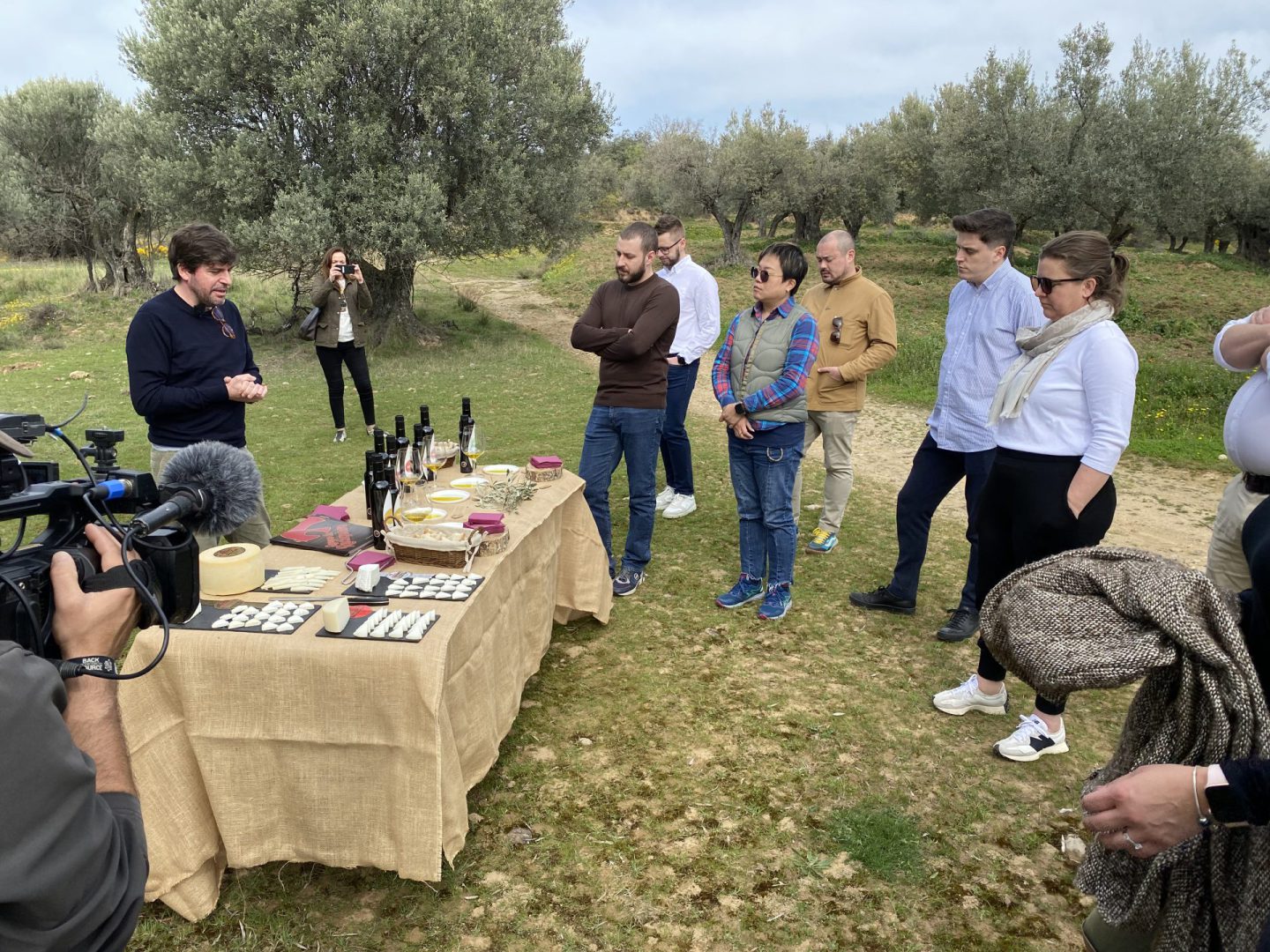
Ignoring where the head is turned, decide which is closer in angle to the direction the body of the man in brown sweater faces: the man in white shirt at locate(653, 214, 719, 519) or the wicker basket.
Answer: the wicker basket

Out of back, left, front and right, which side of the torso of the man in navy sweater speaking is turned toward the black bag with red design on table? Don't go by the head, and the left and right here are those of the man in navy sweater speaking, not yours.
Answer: front

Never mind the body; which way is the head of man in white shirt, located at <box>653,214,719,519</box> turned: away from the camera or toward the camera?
toward the camera

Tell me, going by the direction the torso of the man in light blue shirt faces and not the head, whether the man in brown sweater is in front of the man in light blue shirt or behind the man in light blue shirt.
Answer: in front

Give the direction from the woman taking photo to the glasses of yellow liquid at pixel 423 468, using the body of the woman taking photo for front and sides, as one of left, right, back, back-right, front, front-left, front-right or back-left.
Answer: front

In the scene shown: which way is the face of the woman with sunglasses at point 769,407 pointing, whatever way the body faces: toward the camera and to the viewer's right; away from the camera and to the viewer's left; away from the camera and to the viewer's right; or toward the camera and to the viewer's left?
toward the camera and to the viewer's left

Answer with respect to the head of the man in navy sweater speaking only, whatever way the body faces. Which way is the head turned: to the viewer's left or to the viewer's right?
to the viewer's right

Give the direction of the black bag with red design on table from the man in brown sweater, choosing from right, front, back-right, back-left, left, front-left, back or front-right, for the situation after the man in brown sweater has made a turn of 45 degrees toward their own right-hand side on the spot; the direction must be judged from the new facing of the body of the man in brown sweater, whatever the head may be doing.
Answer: front-left

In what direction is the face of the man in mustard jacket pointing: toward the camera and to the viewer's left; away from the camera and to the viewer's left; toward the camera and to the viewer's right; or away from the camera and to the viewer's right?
toward the camera and to the viewer's left

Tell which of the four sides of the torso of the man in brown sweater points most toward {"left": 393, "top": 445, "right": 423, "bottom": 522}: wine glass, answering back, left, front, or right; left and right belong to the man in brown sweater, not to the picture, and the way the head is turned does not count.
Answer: front

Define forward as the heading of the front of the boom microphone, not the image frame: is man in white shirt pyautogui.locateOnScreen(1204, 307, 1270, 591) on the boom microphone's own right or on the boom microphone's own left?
on the boom microphone's own right

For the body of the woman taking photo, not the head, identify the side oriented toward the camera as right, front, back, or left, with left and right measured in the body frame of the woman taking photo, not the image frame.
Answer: front

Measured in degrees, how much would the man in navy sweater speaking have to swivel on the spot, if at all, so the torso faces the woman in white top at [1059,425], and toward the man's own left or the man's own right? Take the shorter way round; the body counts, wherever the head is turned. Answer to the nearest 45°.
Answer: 0° — they already face them

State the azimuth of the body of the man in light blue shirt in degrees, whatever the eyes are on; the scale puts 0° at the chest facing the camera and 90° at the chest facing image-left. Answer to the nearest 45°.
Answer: approximately 45°

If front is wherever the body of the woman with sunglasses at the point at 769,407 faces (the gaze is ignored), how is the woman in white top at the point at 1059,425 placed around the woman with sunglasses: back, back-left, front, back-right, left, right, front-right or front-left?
left

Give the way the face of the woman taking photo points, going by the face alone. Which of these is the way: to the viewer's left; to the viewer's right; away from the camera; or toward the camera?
toward the camera
